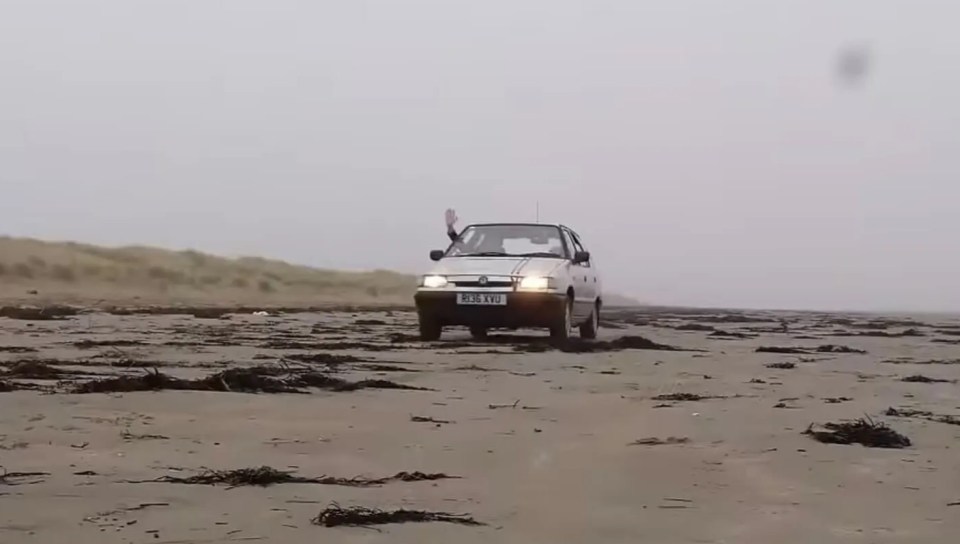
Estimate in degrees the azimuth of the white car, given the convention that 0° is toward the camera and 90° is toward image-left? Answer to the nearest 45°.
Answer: approximately 0°

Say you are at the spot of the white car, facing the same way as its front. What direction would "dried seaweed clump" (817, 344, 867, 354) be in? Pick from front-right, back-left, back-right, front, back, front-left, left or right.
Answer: left

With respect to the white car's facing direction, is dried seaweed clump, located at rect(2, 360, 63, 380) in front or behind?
in front

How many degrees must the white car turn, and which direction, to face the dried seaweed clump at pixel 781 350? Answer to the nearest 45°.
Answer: approximately 90° to its left

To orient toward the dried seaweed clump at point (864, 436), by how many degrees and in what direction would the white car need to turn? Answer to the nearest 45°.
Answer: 0° — it already faces it

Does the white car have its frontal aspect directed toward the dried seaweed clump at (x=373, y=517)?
yes

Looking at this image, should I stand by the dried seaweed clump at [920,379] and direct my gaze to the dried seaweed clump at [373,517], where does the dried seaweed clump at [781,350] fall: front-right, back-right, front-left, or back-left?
back-right

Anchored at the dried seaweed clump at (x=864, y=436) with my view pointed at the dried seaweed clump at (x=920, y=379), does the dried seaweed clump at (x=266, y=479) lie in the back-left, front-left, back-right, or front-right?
back-left
